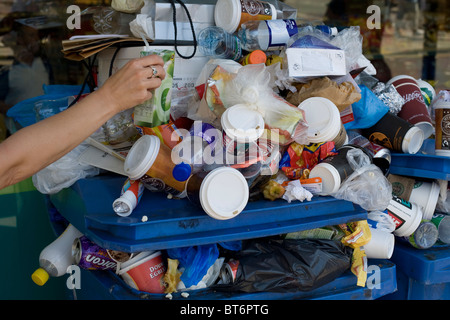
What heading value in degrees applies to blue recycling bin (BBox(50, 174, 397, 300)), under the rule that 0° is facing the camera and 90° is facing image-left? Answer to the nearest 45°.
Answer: approximately 0°

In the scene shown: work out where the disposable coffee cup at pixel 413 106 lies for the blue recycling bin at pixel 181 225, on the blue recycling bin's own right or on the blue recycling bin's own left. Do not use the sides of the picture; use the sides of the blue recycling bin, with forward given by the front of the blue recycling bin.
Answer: on the blue recycling bin's own left

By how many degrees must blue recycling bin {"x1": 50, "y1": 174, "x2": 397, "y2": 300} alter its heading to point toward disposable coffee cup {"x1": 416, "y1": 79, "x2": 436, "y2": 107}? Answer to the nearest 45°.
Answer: approximately 135° to its left
